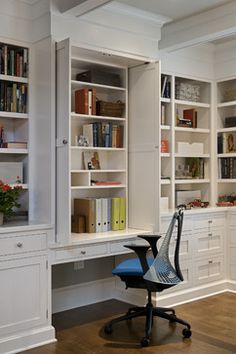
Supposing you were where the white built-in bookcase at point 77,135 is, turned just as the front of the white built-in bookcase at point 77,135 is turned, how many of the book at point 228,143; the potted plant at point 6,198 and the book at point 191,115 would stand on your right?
1

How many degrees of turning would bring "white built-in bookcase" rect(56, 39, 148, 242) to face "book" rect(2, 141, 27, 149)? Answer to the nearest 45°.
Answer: approximately 90° to its right

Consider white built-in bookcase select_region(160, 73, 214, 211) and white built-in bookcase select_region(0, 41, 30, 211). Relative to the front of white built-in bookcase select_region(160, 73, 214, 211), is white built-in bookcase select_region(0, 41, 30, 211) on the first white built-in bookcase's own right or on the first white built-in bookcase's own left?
on the first white built-in bookcase's own right

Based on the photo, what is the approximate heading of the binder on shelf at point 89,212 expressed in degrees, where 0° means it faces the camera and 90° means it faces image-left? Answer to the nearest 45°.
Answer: approximately 315°

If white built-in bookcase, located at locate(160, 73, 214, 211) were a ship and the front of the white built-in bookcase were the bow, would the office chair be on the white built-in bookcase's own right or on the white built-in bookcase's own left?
on the white built-in bookcase's own right

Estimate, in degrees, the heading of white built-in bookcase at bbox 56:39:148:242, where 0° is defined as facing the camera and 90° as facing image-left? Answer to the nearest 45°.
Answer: approximately 315°

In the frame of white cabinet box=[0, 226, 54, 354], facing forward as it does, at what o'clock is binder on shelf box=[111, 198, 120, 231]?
The binder on shelf is roughly at 9 o'clock from the white cabinet.
